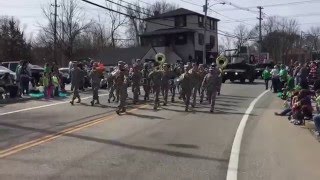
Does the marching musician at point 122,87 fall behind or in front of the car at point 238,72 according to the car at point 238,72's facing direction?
in front

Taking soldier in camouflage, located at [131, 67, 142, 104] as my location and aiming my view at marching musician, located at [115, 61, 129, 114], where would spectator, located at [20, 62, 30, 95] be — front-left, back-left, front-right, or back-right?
back-right

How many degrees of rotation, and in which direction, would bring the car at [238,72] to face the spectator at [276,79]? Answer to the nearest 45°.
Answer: approximately 45° to its left

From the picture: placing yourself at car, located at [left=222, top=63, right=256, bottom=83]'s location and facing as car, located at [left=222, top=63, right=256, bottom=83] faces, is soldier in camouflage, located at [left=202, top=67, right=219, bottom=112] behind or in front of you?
in front

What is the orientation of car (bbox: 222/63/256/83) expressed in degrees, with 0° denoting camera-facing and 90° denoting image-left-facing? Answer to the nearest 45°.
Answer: approximately 45°

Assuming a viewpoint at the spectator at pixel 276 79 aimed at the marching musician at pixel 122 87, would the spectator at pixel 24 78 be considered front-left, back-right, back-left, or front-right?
front-right
